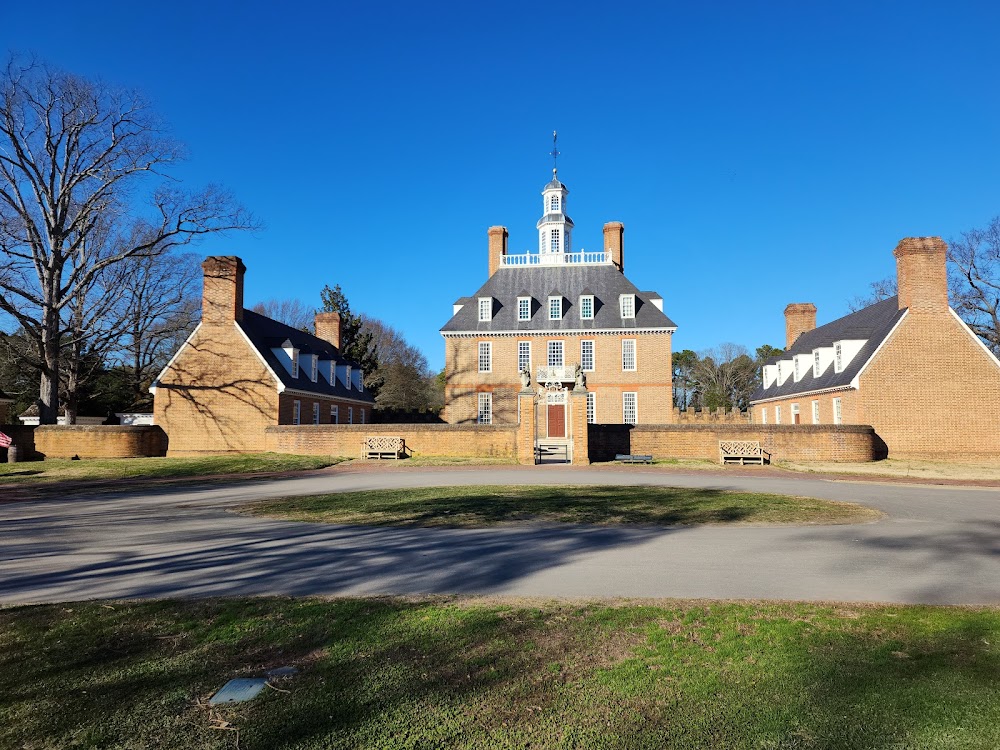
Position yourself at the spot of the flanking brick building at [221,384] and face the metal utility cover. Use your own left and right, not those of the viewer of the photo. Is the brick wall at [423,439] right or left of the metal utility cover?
left

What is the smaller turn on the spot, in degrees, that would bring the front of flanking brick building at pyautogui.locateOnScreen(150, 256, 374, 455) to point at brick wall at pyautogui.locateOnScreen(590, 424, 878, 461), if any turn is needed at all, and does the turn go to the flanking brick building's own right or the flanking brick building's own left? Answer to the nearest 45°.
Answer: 0° — it already faces it

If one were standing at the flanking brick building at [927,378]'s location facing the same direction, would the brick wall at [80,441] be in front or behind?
in front

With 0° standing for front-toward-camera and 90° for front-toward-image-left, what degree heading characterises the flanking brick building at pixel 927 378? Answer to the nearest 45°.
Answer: approximately 45°

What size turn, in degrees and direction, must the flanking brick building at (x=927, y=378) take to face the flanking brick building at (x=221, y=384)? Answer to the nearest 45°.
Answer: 0° — it already faces it

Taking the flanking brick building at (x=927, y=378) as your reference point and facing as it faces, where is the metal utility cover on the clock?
The metal utility cover is roughly at 11 o'clock from the flanking brick building.

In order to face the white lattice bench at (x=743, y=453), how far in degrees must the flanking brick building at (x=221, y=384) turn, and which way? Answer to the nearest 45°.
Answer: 0° — it already faces it

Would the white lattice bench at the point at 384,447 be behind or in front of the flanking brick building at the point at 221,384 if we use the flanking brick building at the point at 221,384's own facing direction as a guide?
in front

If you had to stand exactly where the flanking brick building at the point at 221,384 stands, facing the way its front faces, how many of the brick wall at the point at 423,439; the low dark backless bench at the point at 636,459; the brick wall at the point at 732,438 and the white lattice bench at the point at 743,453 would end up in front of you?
4

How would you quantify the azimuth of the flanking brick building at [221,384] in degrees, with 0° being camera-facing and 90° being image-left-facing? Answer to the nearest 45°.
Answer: approximately 315°
